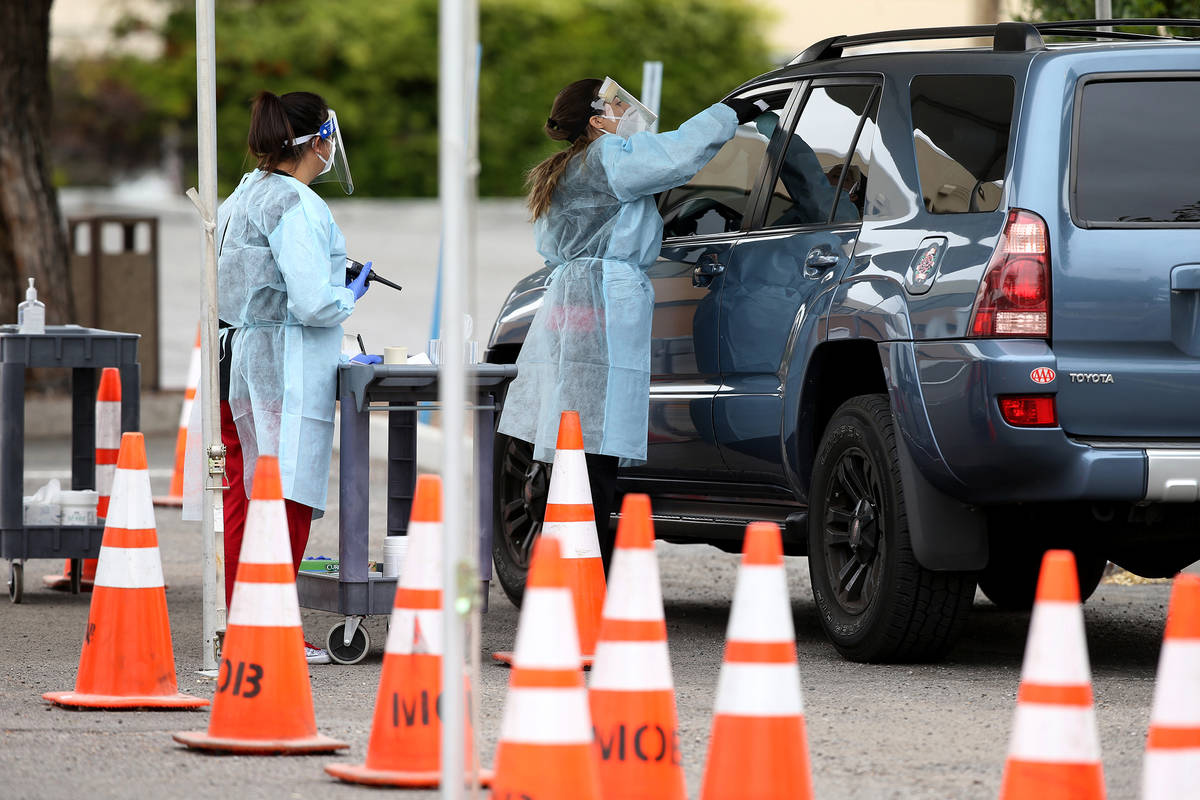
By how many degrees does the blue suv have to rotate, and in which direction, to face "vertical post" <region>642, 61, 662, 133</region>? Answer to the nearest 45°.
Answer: approximately 45° to its right

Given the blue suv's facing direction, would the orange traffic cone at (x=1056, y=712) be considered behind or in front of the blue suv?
behind

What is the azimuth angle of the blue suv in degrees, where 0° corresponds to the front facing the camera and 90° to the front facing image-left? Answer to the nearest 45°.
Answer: approximately 135°

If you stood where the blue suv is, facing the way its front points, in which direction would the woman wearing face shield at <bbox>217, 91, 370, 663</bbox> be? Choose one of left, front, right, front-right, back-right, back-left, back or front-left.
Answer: front-left

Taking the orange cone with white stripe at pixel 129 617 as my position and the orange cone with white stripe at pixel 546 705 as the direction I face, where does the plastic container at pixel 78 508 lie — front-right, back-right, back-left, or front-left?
back-left

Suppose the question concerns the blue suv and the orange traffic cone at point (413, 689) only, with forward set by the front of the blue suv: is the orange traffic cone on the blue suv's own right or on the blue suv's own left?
on the blue suv's own left

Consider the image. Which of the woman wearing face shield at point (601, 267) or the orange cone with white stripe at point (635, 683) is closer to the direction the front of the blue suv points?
the woman wearing face shield

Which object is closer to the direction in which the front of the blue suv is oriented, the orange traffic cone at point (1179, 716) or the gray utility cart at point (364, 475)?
the gray utility cart

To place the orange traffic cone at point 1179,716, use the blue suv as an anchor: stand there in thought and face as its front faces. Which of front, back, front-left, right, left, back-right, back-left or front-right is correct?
back-left

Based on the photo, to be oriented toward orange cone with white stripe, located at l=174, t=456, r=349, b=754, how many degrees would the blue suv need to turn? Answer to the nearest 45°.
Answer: approximately 90° to its left

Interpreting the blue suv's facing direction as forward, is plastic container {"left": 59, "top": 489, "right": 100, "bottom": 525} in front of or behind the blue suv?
in front

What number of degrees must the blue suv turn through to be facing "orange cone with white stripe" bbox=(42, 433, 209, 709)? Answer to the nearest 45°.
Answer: approximately 45° to its left

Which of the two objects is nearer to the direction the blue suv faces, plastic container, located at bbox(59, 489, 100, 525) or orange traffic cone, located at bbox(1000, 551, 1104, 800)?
the plastic container

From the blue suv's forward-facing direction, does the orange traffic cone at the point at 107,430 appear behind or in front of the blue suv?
in front

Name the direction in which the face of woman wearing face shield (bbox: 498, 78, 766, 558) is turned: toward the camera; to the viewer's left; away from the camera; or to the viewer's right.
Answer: to the viewer's right

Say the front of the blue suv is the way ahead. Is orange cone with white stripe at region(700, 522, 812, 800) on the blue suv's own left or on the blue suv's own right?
on the blue suv's own left
